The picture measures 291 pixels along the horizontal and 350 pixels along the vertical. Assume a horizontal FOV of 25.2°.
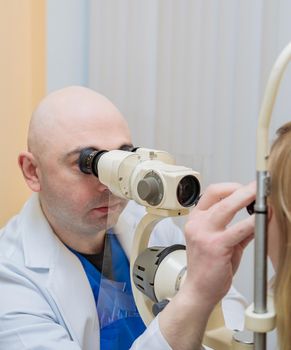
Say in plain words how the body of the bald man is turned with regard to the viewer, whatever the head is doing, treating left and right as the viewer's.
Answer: facing the viewer and to the right of the viewer

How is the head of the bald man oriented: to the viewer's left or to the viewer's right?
to the viewer's right
